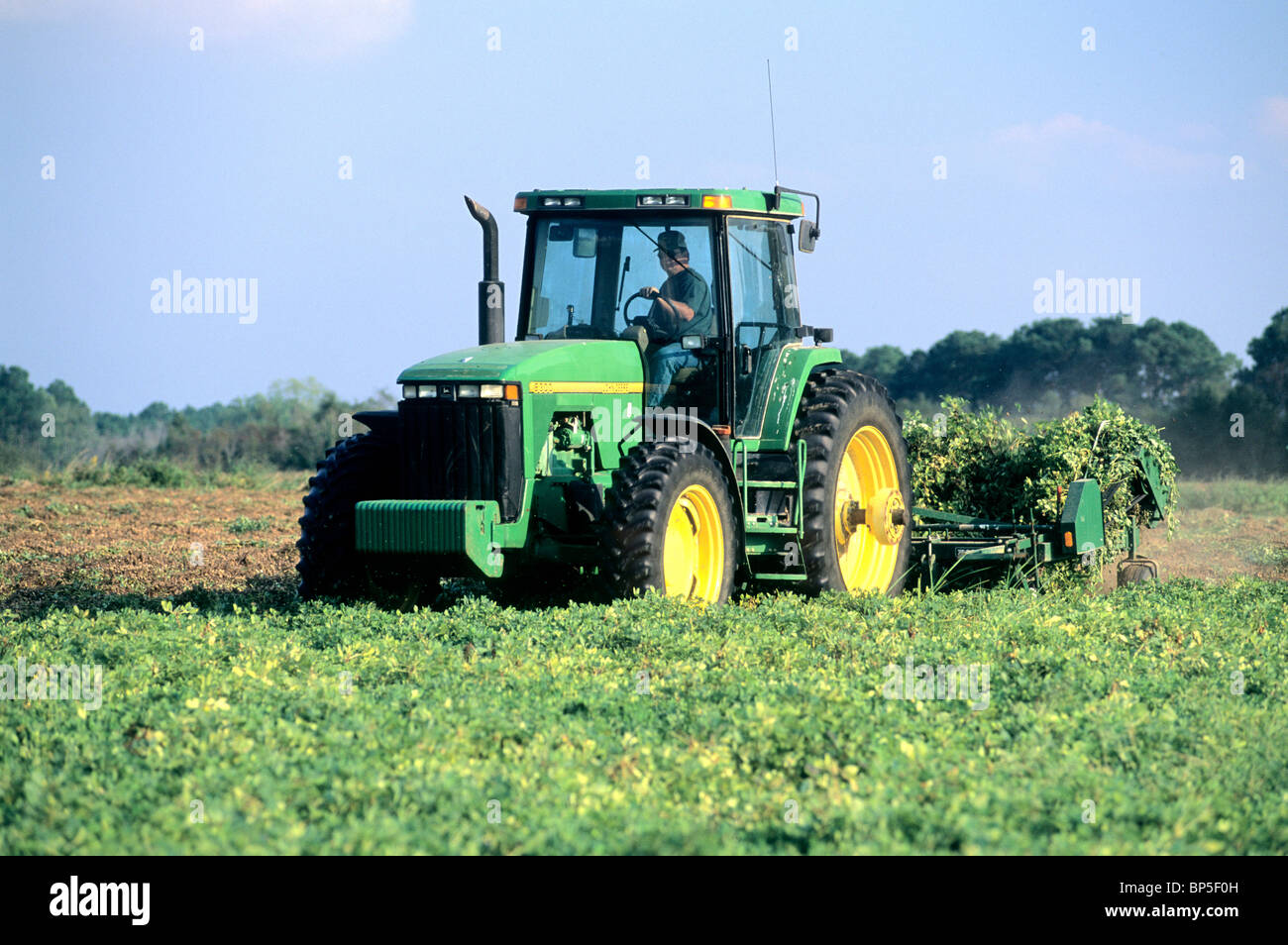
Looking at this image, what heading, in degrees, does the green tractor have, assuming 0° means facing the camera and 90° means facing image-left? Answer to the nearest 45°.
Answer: approximately 45°
